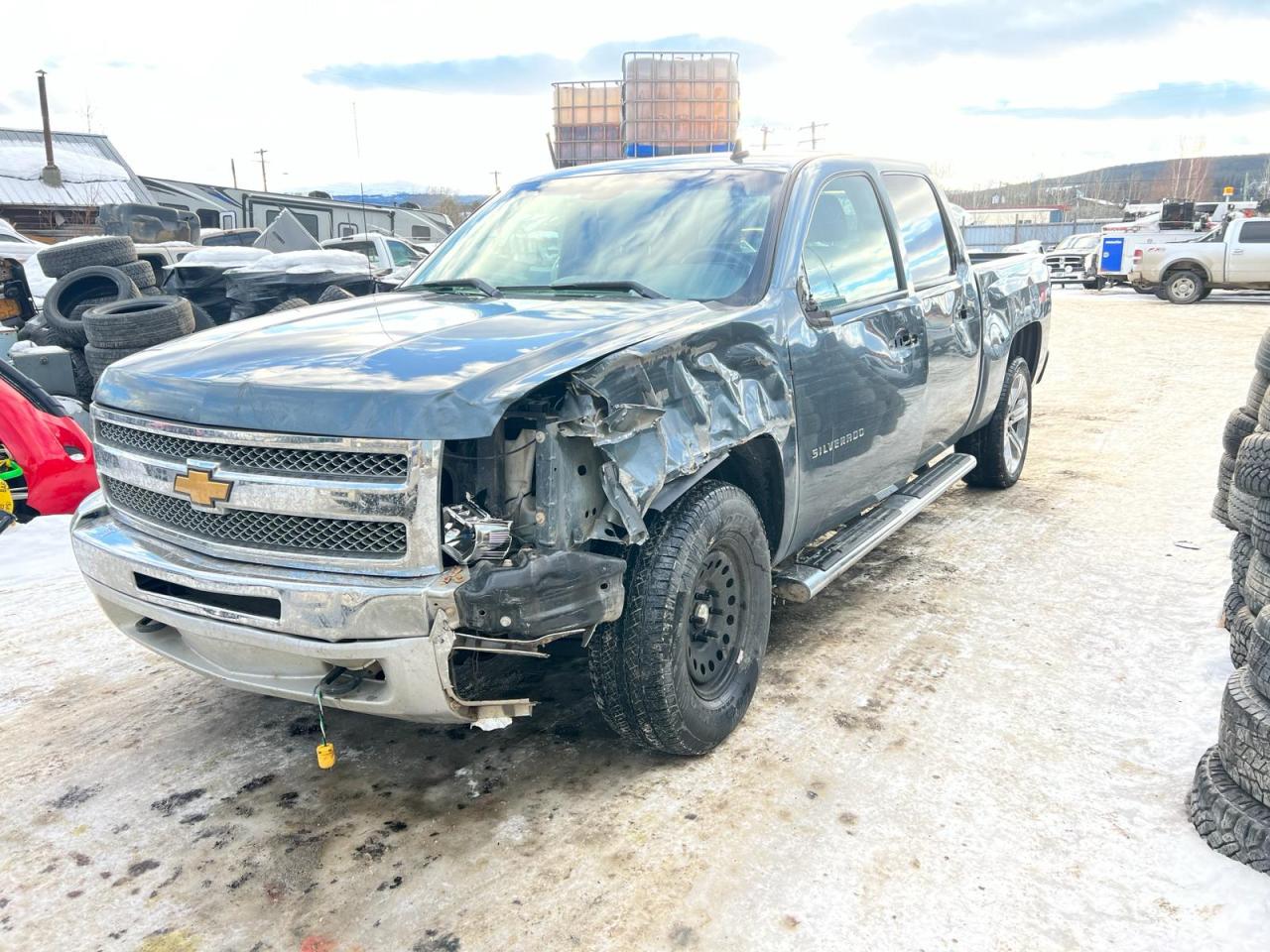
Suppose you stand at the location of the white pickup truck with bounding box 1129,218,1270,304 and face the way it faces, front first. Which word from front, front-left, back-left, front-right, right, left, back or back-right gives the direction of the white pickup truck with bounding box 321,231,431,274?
back-right

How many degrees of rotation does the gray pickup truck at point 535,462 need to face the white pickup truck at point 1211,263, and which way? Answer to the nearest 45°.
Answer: approximately 180°

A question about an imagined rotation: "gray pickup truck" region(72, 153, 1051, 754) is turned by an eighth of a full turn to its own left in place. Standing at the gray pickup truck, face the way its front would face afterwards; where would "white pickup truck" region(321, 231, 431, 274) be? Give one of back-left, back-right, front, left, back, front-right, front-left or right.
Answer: back

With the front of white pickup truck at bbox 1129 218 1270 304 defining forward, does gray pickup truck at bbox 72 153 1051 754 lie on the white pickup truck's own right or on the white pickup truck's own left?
on the white pickup truck's own right

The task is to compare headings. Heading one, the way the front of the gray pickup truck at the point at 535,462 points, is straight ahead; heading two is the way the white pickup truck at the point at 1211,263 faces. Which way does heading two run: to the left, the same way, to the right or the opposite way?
to the left

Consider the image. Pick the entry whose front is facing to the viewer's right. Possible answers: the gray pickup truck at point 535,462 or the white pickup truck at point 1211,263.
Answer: the white pickup truck

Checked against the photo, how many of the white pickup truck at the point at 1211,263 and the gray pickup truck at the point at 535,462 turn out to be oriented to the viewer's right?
1

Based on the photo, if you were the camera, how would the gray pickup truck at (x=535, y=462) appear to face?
facing the viewer and to the left of the viewer

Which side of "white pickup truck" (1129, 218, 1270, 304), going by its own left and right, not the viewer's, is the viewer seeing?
right
